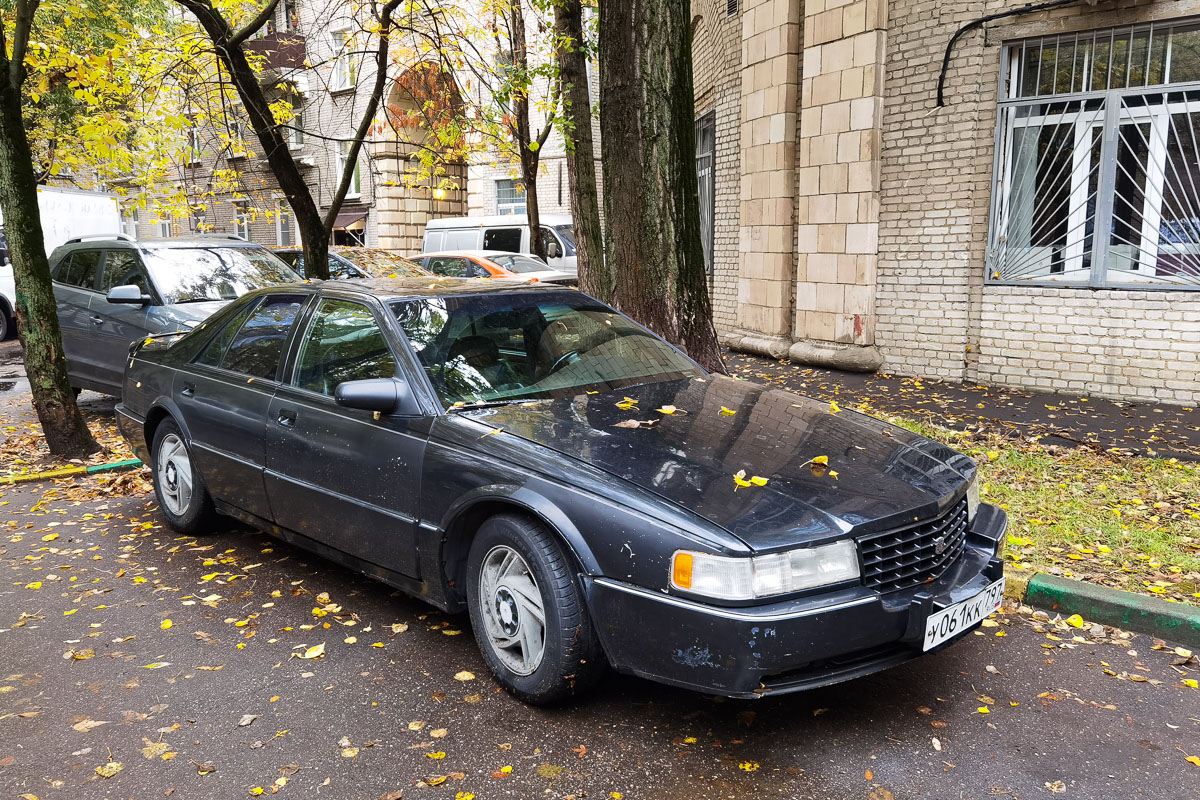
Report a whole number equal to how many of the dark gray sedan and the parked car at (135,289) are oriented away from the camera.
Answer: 0

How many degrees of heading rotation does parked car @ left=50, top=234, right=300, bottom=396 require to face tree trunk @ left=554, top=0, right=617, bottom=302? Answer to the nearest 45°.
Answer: approximately 45° to its left

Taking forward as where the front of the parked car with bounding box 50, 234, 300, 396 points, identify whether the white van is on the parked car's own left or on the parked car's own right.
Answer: on the parked car's own left

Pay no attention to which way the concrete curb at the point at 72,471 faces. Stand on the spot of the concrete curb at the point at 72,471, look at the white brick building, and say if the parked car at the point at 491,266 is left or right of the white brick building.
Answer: left

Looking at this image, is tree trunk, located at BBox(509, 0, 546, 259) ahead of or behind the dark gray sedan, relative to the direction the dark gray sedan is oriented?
behind

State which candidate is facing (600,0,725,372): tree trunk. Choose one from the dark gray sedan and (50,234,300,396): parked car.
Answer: the parked car

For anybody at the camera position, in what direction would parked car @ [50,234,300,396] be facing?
facing the viewer and to the right of the viewer

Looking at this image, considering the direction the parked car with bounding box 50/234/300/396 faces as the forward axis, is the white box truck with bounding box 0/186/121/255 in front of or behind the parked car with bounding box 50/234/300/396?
behind

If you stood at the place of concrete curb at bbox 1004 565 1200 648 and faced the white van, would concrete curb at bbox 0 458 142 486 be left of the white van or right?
left

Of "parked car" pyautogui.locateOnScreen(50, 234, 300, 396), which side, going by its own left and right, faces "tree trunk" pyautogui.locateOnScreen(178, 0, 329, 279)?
left

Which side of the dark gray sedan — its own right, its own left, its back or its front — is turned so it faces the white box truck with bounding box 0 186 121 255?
back

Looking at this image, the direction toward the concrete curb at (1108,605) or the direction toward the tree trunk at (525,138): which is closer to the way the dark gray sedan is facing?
the concrete curb

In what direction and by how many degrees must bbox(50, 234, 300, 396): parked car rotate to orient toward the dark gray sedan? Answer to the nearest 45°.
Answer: approximately 45° to its right

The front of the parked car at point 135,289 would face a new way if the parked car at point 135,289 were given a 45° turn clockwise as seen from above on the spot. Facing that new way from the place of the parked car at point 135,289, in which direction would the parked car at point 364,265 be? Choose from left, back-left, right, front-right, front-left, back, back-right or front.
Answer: back-left

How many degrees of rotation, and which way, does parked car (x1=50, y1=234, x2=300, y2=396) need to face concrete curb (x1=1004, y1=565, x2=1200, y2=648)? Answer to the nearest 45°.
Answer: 0° — it already faces it

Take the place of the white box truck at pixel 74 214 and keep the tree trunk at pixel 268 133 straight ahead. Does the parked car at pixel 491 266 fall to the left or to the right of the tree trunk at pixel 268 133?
left
